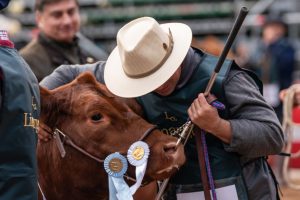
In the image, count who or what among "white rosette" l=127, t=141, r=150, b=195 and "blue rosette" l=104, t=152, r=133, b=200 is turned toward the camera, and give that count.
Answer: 2

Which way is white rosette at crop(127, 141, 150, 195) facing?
toward the camera

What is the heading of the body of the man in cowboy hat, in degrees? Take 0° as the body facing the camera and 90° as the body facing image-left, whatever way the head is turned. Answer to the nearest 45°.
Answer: approximately 45°

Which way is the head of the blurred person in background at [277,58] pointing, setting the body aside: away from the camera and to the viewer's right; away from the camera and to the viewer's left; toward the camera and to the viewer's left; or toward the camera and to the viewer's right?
toward the camera and to the viewer's left

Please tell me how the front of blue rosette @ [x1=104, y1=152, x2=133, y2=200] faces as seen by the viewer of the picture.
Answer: facing the viewer

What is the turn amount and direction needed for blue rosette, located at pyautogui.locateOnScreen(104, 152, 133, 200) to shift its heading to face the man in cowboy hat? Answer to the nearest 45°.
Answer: approximately 135° to its left

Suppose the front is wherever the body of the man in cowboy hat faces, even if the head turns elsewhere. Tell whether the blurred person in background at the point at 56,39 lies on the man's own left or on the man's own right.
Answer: on the man's own right

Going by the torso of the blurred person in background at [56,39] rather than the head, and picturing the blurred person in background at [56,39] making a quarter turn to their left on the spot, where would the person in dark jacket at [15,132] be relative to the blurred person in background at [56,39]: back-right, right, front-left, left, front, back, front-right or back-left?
back-right
